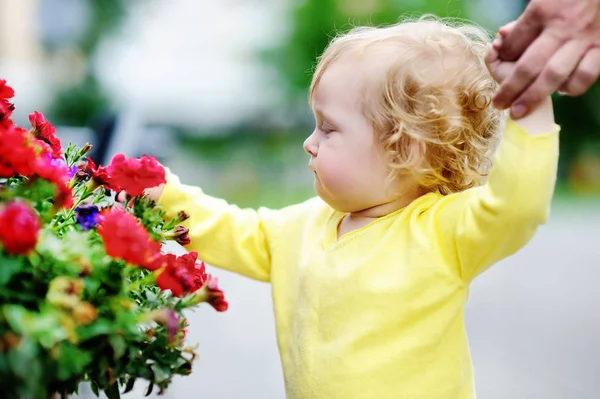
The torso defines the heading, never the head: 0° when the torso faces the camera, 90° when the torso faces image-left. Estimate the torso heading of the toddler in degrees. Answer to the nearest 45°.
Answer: approximately 45°

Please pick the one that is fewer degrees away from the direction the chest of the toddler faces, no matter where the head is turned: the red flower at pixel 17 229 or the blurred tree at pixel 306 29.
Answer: the red flower

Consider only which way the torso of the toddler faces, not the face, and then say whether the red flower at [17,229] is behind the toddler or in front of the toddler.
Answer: in front

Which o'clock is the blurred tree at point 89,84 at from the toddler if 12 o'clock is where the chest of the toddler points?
The blurred tree is roughly at 4 o'clock from the toddler.

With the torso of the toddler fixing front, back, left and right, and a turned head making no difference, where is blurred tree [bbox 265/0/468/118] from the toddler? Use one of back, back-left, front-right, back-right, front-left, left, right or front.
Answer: back-right

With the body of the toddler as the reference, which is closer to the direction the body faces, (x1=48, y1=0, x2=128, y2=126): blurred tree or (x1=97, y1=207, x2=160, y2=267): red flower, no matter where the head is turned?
the red flower

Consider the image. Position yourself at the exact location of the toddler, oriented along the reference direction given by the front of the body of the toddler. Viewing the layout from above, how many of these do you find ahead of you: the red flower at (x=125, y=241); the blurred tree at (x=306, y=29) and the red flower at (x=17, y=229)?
2

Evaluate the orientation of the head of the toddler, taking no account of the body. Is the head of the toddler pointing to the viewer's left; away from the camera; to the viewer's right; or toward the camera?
to the viewer's left

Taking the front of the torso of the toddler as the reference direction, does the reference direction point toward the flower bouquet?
yes

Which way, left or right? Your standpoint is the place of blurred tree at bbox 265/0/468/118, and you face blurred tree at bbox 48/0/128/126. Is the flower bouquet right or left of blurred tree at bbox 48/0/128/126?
left
